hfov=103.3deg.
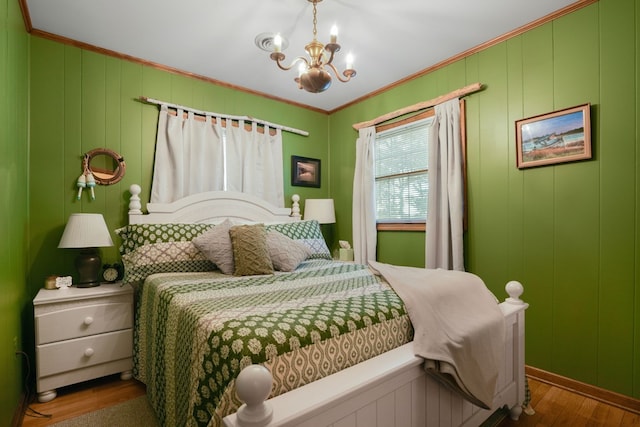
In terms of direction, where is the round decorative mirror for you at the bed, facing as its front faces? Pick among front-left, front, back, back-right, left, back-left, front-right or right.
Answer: back

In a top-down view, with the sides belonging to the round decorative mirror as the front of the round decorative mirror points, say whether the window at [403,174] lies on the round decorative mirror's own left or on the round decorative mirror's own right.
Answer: on the round decorative mirror's own left

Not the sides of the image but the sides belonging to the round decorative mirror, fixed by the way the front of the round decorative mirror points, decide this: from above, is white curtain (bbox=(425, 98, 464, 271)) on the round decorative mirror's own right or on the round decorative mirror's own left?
on the round decorative mirror's own left

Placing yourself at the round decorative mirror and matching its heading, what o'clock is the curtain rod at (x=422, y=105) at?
The curtain rod is roughly at 10 o'clock from the round decorative mirror.

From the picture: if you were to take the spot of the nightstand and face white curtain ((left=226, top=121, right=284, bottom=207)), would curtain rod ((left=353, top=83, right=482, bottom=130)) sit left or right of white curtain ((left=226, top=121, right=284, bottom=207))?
right

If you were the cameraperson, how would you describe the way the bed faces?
facing the viewer and to the right of the viewer

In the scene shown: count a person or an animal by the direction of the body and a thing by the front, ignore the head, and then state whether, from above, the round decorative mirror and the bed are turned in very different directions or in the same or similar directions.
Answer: same or similar directions

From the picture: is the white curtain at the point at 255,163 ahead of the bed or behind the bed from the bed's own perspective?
behind

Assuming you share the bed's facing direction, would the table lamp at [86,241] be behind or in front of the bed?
behind

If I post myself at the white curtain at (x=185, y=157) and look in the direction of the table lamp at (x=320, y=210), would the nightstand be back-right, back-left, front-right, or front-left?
back-right

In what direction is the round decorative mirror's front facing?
toward the camera

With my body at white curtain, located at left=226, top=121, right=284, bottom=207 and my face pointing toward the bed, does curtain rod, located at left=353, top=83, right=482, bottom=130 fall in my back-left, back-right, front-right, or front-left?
front-left

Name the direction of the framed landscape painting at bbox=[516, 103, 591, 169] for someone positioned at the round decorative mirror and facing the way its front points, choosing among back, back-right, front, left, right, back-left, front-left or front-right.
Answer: front-left

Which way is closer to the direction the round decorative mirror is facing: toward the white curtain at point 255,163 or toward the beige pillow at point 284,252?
the beige pillow

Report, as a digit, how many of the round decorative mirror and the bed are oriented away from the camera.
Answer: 0
